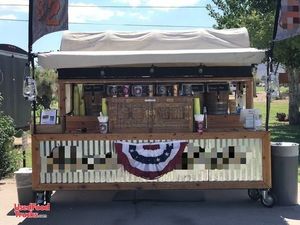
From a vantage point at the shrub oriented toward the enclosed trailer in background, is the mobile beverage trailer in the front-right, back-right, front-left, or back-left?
back-right

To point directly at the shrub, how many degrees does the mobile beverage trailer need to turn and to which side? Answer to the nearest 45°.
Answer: approximately 135° to its right

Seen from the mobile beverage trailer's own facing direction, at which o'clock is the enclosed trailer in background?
The enclosed trailer in background is roughly at 5 o'clock from the mobile beverage trailer.

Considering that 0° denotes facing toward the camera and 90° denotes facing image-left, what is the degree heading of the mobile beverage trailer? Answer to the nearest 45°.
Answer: approximately 0°
